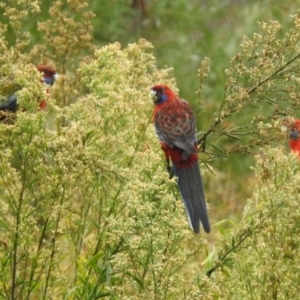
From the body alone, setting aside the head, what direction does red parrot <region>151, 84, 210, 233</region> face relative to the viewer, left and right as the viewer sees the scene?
facing away from the viewer and to the left of the viewer
